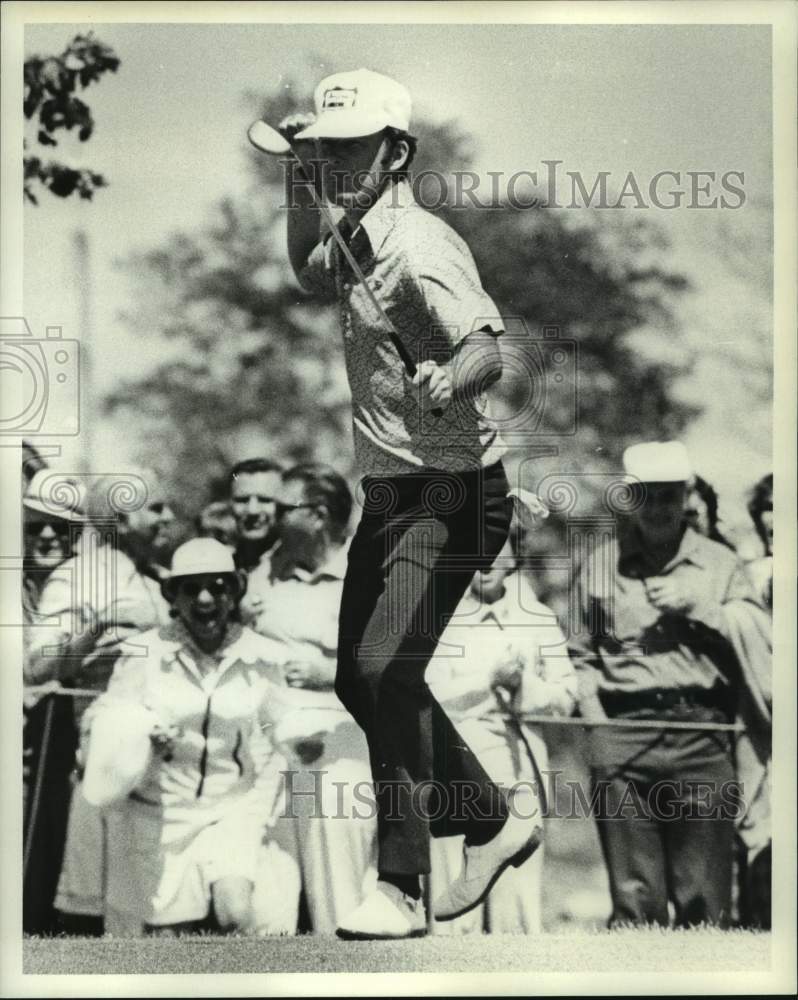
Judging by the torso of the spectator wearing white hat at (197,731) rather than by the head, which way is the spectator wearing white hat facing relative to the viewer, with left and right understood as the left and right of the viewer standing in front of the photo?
facing the viewer

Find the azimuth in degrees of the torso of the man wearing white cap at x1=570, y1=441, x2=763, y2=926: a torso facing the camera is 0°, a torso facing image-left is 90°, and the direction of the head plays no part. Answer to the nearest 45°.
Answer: approximately 0°

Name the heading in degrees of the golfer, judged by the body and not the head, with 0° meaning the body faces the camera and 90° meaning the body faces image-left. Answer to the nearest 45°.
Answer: approximately 45°

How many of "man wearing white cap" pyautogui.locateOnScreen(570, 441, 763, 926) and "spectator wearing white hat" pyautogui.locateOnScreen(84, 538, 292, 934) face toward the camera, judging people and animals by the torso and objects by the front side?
2
